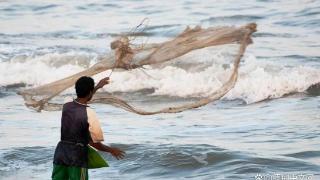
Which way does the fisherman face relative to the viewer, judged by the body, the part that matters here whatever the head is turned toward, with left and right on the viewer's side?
facing away from the viewer and to the right of the viewer

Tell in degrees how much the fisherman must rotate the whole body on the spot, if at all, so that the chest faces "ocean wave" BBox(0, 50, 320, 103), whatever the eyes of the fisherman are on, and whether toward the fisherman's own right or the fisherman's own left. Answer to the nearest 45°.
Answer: approximately 45° to the fisherman's own left
